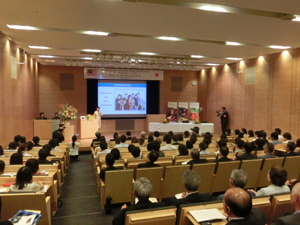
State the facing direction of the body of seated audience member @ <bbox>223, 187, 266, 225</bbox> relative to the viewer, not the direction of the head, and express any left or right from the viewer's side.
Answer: facing away from the viewer and to the left of the viewer

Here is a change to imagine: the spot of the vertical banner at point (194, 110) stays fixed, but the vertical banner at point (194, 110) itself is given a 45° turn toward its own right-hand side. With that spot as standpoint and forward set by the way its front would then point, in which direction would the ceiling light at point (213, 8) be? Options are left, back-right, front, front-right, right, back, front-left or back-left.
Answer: front-left

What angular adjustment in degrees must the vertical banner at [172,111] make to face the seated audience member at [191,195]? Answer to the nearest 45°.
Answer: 0° — it already faces them

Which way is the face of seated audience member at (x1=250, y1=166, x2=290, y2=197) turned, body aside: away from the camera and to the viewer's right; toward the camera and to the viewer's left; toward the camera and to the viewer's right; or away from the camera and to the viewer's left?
away from the camera and to the viewer's left

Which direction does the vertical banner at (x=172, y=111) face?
toward the camera

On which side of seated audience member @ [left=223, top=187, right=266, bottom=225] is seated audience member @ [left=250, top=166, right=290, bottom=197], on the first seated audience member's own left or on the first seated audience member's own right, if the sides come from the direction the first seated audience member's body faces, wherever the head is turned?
on the first seated audience member's own right

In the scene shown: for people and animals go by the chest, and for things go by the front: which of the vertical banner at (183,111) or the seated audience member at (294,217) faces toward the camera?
the vertical banner

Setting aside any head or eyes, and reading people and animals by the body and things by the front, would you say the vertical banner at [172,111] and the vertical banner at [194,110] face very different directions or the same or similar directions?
same or similar directions

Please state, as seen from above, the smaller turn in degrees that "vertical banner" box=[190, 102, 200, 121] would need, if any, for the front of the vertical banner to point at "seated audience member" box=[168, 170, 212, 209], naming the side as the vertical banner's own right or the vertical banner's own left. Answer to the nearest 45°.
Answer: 0° — it already faces them

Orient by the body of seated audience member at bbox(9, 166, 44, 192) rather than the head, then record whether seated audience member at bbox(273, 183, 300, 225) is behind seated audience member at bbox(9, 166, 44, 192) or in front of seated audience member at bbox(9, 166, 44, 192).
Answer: behind

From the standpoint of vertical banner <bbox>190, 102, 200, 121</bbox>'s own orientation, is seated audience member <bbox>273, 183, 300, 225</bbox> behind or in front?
in front

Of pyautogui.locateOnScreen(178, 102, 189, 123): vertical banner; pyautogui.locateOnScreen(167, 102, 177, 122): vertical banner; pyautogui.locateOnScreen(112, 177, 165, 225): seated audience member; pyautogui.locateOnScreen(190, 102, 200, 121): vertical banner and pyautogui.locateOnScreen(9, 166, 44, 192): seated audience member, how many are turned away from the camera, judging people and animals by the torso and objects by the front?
2

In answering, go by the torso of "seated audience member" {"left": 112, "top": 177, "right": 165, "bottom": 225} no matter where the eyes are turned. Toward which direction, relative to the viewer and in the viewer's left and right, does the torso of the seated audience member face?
facing away from the viewer

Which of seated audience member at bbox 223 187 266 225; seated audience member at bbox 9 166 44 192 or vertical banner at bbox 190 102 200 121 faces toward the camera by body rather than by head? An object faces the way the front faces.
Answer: the vertical banner

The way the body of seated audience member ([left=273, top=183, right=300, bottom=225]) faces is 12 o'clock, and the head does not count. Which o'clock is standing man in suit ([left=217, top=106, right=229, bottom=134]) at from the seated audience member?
The standing man in suit is roughly at 1 o'clock from the seated audience member.

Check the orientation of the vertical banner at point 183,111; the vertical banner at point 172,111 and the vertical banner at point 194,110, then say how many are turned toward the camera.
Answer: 3

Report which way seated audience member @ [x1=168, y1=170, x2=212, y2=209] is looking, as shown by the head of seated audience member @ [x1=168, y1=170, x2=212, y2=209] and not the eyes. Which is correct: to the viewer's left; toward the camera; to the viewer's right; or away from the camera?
away from the camera

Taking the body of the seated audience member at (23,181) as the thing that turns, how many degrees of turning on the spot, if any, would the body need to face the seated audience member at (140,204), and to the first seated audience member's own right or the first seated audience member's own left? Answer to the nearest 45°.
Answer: approximately 135° to the first seated audience member's own right

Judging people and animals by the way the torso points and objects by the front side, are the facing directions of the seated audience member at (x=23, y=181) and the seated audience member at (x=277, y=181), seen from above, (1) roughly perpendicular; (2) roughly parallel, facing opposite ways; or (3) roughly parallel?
roughly parallel

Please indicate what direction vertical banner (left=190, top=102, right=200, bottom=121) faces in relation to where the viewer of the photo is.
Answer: facing the viewer
